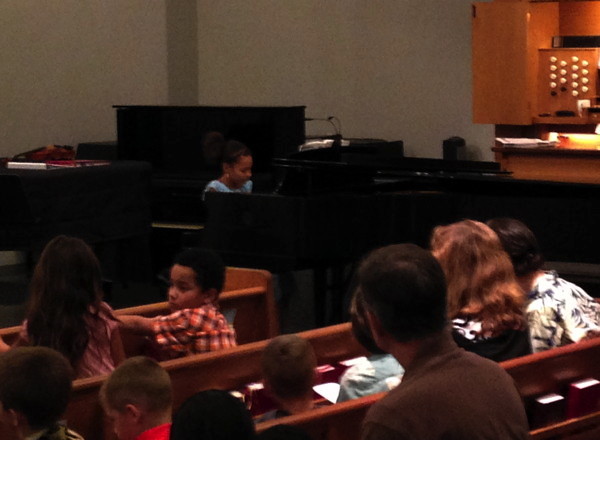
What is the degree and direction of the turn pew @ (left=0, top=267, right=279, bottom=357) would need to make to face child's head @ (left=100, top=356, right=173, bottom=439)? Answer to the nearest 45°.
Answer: approximately 135° to its left

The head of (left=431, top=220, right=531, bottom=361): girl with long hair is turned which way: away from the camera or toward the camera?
away from the camera

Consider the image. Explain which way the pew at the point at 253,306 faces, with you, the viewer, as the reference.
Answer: facing away from the viewer and to the left of the viewer

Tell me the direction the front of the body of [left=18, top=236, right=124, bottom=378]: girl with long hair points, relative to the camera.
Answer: away from the camera

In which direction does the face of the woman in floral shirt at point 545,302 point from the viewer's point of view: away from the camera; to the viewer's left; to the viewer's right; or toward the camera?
away from the camera

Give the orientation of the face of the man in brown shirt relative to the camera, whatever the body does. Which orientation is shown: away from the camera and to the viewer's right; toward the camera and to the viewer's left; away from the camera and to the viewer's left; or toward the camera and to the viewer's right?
away from the camera and to the viewer's left

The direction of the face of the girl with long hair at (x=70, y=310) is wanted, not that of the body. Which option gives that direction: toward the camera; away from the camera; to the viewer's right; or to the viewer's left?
away from the camera

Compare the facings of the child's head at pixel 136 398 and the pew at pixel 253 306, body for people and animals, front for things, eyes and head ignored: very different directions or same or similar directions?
same or similar directions

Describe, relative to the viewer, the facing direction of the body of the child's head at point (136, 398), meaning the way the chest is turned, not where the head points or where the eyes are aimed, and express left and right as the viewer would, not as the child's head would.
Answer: facing away from the viewer and to the left of the viewer

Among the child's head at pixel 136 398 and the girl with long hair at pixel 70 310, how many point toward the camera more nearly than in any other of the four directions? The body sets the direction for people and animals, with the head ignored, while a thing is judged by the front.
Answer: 0

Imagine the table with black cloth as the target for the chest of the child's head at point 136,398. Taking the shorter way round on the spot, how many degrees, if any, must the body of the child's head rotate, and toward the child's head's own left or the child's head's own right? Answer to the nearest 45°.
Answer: approximately 45° to the child's head's own right
